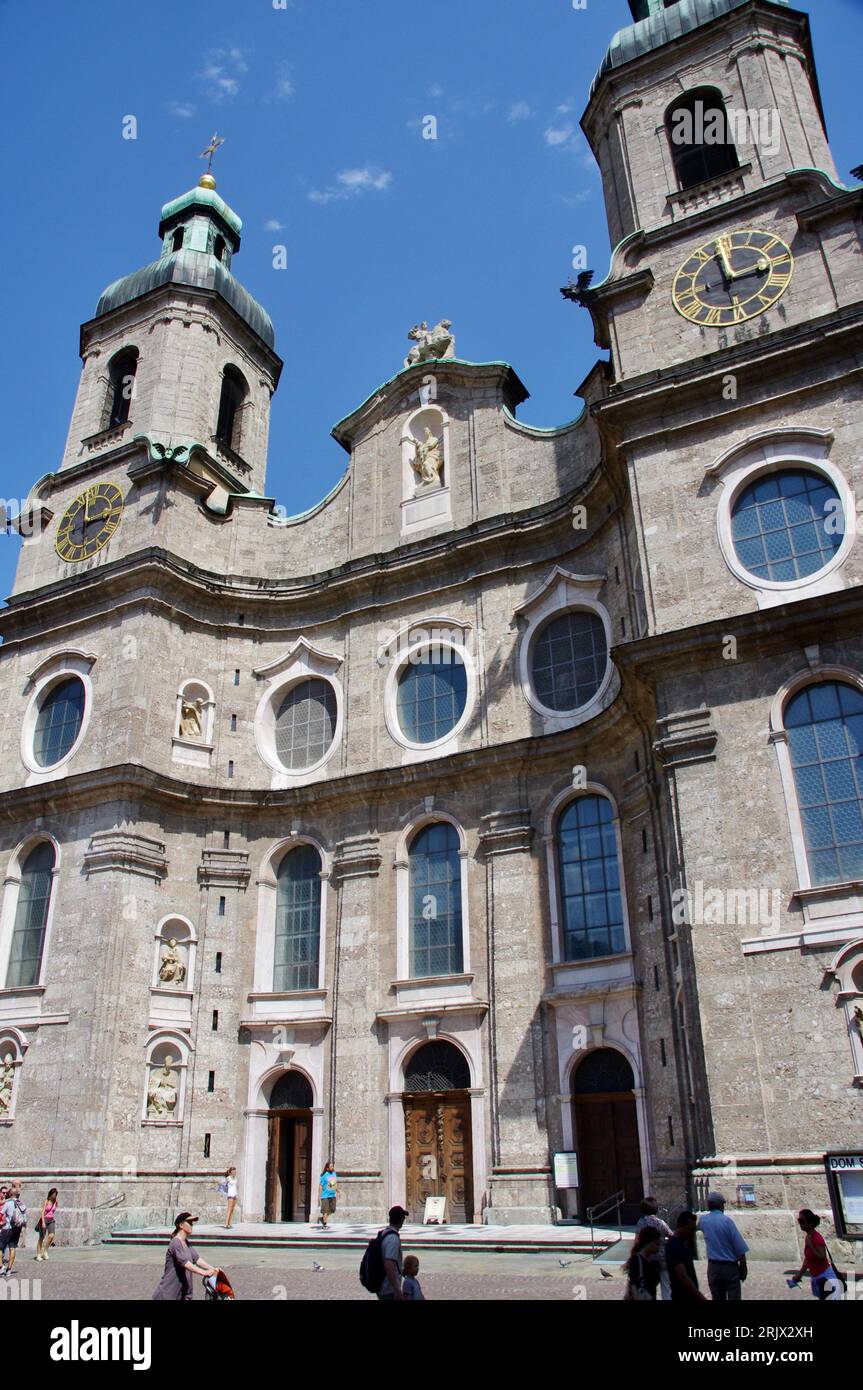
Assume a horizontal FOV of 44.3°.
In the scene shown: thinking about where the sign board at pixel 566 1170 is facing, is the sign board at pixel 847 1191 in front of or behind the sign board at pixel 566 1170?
in front

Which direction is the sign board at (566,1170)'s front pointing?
toward the camera

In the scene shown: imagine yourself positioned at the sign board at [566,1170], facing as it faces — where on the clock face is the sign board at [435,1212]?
the sign board at [435,1212] is roughly at 4 o'clock from the sign board at [566,1170].

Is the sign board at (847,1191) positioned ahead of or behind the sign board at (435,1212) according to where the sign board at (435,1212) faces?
ahead

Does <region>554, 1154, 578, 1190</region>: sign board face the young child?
yes

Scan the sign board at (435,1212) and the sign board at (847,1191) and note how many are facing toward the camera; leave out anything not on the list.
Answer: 2

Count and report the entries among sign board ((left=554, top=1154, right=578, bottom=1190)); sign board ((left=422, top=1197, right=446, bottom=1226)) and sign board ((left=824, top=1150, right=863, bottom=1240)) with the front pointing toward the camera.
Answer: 3

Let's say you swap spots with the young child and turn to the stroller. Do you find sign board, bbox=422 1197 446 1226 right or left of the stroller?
right

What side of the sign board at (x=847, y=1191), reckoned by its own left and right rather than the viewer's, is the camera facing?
front
